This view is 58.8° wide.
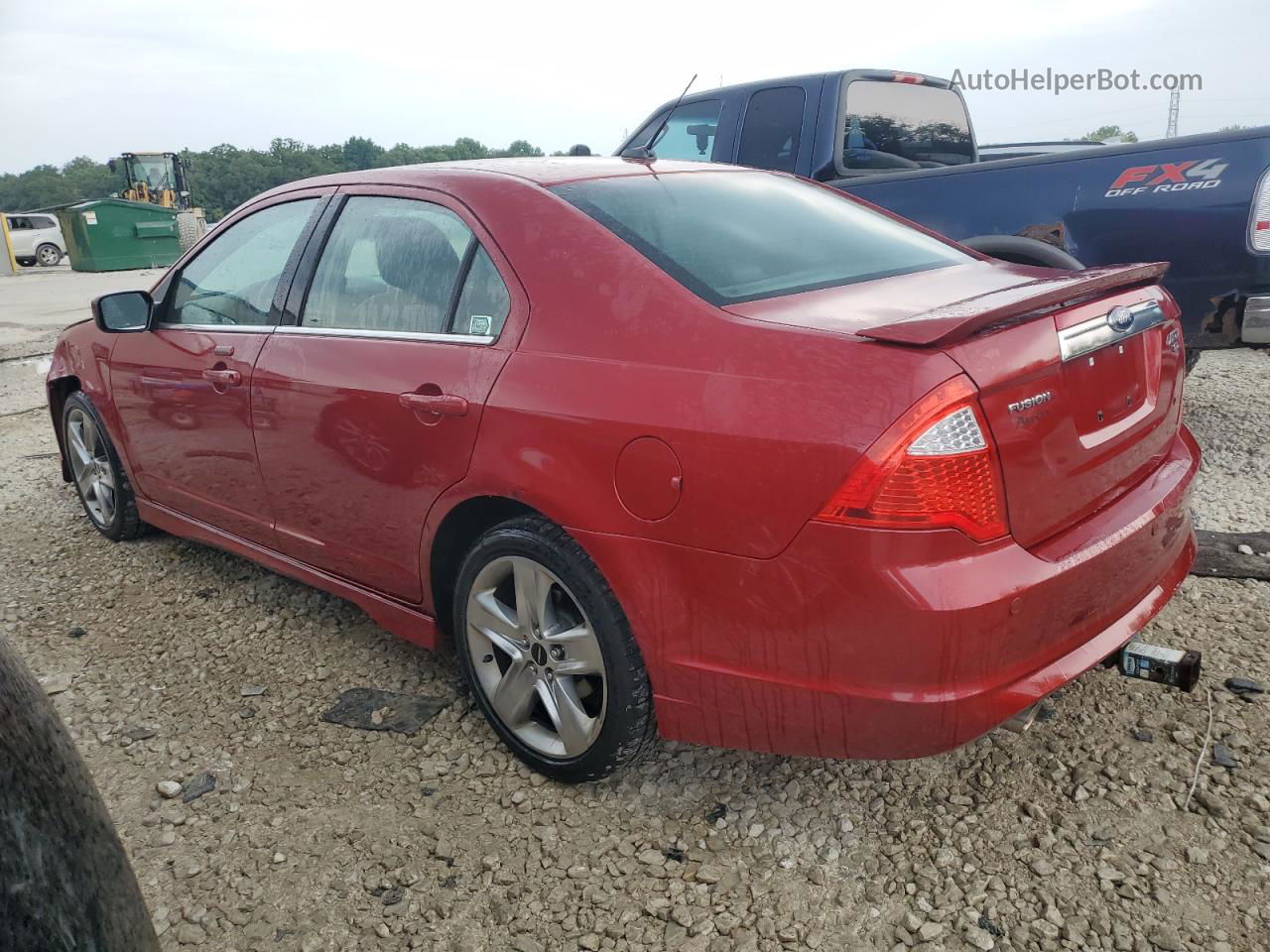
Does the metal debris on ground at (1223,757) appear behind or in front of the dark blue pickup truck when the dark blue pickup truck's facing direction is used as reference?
behind

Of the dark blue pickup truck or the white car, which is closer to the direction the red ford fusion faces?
the white car

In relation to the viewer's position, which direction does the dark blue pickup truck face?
facing away from the viewer and to the left of the viewer

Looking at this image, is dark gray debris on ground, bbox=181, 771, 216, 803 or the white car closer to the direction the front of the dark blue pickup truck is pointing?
the white car

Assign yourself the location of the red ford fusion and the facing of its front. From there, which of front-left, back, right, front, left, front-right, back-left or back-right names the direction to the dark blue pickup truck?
right

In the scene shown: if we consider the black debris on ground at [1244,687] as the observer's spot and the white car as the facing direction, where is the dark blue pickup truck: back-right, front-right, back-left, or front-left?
front-right

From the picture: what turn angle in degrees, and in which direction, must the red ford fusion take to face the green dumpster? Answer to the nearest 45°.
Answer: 0° — it already faces it

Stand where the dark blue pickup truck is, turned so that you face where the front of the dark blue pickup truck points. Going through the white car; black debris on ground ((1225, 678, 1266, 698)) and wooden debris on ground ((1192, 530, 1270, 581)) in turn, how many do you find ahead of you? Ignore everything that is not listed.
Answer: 1

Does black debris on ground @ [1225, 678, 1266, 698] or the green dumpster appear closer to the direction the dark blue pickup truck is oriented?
the green dumpster

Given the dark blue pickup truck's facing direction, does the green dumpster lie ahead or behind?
ahead

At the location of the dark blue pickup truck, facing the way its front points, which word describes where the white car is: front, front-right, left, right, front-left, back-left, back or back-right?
front

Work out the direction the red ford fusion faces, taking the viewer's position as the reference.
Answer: facing away from the viewer and to the left of the viewer

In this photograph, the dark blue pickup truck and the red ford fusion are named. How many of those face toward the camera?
0
